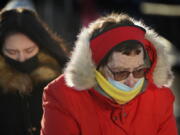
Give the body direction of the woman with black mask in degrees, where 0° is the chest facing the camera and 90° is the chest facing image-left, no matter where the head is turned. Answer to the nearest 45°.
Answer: approximately 0°

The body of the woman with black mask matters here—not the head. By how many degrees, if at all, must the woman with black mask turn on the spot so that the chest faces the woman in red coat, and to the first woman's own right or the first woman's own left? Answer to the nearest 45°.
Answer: approximately 45° to the first woman's own left
